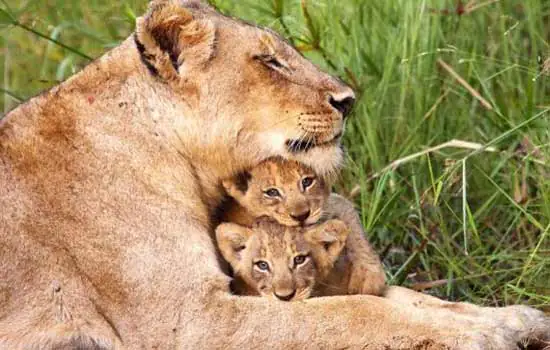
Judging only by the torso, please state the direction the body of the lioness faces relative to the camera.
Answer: to the viewer's right
